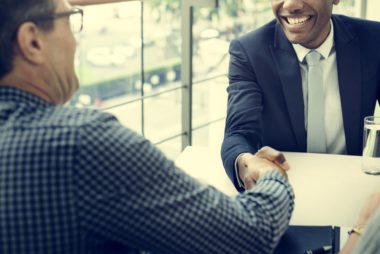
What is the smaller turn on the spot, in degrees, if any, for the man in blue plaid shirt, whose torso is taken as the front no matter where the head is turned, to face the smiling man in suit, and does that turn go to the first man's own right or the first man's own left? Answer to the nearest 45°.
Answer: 0° — they already face them

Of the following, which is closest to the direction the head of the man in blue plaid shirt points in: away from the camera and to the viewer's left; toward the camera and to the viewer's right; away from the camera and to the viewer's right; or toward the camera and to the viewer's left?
away from the camera and to the viewer's right

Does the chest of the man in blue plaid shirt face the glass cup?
yes

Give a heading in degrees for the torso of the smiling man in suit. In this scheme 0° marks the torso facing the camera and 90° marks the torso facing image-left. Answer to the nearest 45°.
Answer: approximately 0°

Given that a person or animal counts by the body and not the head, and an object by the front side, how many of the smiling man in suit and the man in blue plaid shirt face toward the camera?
1

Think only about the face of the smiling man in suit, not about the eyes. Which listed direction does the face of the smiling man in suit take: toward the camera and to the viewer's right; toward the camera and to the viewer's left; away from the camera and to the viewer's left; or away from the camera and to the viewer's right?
toward the camera and to the viewer's left

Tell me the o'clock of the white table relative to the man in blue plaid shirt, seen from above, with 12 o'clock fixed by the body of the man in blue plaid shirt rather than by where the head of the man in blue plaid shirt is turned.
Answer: The white table is roughly at 12 o'clock from the man in blue plaid shirt.

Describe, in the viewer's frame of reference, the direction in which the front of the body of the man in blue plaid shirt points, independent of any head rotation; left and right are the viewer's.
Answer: facing away from the viewer and to the right of the viewer
